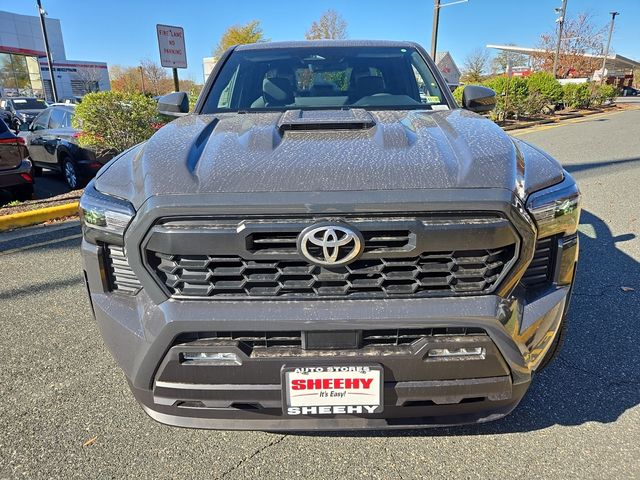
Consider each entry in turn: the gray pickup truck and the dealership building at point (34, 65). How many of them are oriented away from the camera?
0

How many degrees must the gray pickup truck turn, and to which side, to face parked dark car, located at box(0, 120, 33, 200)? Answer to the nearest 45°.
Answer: approximately 135° to its right

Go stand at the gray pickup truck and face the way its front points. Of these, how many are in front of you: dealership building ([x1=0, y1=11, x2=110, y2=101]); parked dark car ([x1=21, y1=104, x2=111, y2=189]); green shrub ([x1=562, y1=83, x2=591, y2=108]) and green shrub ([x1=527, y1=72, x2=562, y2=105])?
0

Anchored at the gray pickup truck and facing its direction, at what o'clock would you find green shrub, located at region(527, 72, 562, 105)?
The green shrub is roughly at 7 o'clock from the gray pickup truck.

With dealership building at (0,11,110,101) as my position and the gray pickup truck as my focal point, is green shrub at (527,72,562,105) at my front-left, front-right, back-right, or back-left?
front-left

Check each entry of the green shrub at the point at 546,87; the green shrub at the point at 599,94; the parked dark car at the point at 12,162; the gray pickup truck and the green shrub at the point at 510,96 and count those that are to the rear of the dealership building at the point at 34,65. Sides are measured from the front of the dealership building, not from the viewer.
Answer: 0

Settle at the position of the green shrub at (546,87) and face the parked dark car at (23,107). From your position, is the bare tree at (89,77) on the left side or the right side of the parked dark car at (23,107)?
right

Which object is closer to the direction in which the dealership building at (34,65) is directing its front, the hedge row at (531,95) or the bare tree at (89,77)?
the hedge row

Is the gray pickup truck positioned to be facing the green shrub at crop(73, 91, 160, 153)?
no

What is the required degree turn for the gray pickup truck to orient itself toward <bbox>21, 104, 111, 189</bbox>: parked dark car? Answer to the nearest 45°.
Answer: approximately 135° to its right

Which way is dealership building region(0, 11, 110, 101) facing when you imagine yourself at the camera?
facing the viewer and to the right of the viewer

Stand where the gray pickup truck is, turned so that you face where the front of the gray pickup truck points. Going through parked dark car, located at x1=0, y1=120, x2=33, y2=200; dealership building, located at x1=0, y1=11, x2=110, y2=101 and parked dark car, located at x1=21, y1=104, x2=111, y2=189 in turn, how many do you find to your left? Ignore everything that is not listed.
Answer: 0

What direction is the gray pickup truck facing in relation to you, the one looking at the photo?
facing the viewer

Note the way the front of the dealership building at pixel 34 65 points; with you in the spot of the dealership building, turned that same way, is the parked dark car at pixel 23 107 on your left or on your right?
on your right

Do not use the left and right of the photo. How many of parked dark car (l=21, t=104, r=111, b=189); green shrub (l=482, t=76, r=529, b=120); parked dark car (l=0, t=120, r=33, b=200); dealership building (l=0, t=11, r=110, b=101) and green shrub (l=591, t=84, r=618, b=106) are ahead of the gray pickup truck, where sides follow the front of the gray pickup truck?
0
